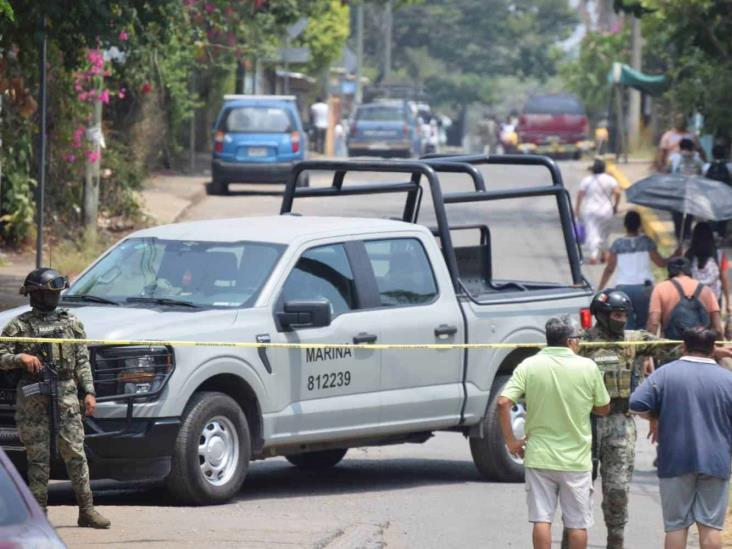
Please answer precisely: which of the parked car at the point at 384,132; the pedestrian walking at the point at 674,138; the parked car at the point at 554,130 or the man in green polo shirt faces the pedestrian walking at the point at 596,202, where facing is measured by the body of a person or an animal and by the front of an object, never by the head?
the man in green polo shirt

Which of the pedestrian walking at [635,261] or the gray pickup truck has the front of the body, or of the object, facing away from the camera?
the pedestrian walking

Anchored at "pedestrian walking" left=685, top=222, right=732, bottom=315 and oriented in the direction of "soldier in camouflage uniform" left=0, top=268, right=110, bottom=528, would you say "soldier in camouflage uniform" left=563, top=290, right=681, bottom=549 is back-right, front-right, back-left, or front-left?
front-left

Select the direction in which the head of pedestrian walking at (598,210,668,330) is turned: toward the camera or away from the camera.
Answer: away from the camera

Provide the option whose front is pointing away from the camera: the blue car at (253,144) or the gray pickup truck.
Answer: the blue car

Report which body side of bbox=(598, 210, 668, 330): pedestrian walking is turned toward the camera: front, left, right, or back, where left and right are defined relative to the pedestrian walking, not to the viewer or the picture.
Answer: back

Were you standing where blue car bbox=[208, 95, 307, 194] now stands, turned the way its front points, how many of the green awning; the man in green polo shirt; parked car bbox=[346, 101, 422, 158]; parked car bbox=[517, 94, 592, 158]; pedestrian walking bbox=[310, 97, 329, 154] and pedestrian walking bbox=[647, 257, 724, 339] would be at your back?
2

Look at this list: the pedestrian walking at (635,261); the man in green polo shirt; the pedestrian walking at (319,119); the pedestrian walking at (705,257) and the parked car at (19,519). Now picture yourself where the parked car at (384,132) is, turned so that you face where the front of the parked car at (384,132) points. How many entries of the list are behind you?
4

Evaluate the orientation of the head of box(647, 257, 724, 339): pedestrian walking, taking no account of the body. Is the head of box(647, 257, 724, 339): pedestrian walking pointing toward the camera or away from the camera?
away from the camera

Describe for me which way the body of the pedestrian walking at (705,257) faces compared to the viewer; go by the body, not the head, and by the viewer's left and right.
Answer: facing away from the viewer

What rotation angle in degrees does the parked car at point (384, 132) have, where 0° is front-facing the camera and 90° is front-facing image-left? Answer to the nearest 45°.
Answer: approximately 180°

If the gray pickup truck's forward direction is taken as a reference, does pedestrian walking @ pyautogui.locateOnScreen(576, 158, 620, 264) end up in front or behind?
behind

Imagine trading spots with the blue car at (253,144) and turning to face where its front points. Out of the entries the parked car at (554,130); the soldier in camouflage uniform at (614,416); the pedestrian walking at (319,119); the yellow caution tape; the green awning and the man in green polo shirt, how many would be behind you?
3

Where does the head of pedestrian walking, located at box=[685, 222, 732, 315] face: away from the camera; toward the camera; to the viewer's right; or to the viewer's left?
away from the camera

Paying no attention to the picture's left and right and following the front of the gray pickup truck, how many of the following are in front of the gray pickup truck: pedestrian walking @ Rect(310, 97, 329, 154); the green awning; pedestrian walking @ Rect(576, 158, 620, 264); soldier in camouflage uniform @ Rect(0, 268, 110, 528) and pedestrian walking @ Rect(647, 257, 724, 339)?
1
